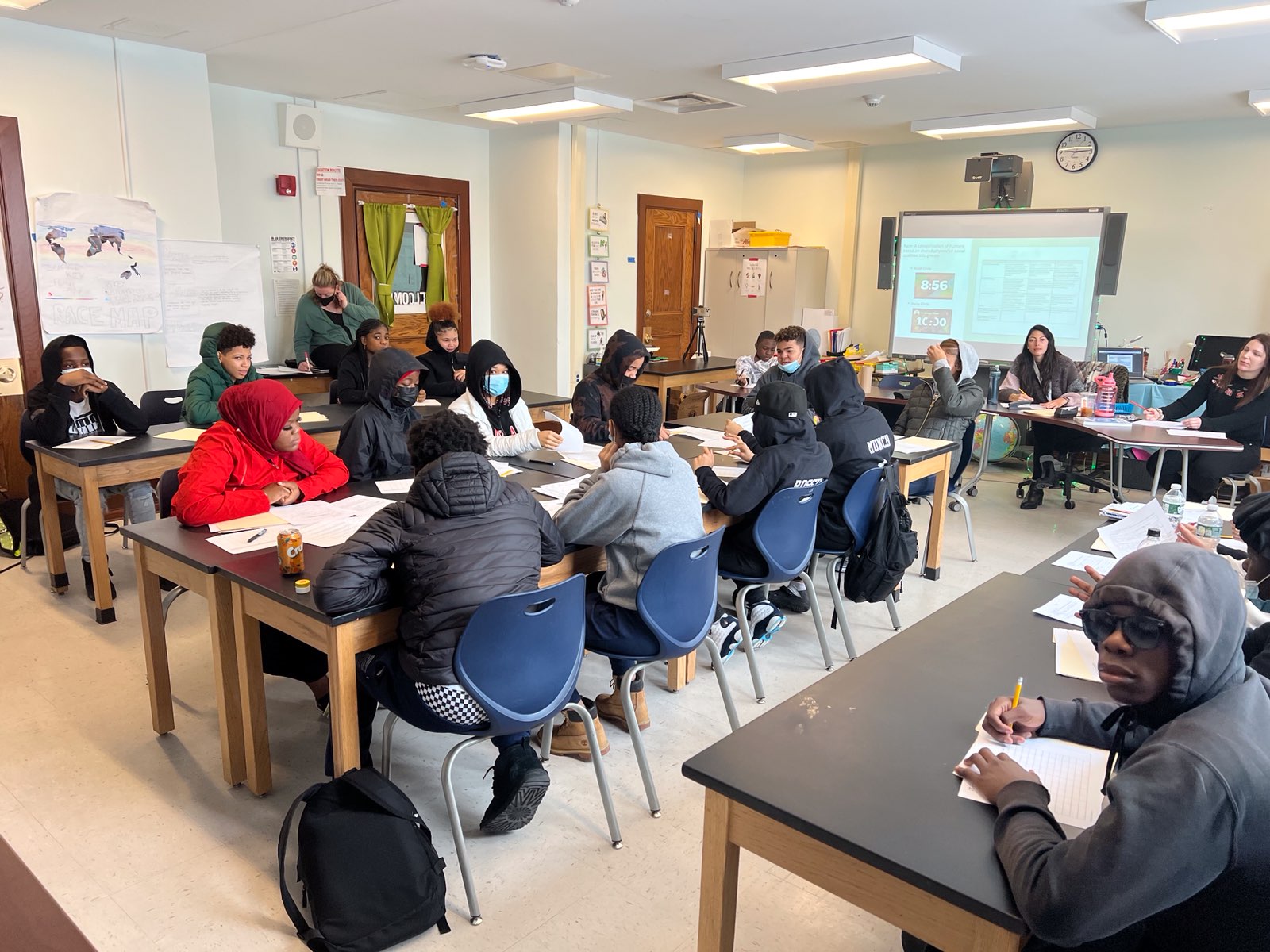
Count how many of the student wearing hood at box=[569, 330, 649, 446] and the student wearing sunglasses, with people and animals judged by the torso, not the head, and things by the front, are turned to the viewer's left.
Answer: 1

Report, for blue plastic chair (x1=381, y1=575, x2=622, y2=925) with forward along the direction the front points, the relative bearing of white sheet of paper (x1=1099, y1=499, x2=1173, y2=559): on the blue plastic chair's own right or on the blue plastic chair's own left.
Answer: on the blue plastic chair's own right

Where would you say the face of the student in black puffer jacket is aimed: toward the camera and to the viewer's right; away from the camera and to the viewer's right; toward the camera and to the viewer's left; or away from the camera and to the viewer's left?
away from the camera and to the viewer's left

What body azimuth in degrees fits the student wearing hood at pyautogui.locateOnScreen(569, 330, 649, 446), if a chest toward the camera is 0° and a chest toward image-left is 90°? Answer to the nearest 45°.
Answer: approximately 315°

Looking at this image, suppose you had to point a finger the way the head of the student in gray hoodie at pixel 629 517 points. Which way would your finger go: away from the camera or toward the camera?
away from the camera

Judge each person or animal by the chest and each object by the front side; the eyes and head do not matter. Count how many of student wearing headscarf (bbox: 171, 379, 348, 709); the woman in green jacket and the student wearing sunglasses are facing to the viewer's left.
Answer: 1

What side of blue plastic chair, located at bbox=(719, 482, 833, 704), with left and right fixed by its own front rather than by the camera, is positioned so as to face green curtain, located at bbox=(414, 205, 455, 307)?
front

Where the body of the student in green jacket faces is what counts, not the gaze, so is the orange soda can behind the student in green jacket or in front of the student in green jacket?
in front

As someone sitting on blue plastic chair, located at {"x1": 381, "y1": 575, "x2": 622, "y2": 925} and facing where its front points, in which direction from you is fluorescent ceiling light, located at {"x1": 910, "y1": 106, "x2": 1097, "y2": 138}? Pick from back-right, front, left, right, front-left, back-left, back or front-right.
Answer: right

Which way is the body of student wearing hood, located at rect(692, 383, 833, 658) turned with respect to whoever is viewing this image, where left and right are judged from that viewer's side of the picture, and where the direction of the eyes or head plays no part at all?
facing away from the viewer and to the left of the viewer

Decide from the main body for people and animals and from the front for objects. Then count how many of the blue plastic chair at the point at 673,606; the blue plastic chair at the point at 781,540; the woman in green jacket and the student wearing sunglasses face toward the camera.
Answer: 1

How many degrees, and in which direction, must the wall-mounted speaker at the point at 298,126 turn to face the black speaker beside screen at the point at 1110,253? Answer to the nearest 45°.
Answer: approximately 45° to its left

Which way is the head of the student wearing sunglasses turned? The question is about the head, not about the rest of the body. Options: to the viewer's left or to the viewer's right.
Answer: to the viewer's left

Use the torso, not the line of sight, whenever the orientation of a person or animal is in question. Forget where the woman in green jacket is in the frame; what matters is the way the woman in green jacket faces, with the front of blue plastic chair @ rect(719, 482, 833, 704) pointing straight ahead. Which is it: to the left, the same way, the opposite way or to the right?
the opposite way

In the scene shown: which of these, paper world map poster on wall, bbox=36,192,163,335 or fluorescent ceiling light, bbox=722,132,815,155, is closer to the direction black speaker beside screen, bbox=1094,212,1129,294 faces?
the paper world map poster on wall

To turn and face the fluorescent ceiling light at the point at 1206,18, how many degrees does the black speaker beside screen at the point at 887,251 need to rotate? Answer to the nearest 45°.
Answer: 0° — it already faces it

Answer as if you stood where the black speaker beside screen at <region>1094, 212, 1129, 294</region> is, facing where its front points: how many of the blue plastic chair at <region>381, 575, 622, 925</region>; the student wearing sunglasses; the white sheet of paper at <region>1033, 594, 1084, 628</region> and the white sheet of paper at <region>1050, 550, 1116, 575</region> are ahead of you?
4
